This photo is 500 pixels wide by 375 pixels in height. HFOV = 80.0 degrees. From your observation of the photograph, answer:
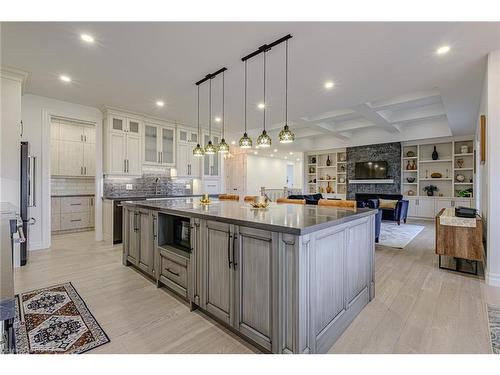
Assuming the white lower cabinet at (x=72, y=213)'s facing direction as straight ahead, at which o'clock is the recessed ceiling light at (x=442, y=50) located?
The recessed ceiling light is roughly at 11 o'clock from the white lower cabinet.

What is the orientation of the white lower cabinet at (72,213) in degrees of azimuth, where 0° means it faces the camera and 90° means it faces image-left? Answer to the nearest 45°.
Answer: approximately 0°

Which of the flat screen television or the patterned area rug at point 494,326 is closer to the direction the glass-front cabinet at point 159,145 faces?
the patterned area rug

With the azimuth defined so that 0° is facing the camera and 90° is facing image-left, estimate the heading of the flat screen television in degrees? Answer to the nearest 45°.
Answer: approximately 0°

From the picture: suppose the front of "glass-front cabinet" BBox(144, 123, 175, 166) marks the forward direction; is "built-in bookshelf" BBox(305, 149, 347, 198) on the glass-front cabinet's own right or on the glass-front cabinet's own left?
on the glass-front cabinet's own left

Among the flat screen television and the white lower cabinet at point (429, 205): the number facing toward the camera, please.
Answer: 2

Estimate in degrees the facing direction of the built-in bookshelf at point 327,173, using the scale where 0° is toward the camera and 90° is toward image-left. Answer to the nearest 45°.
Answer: approximately 45°

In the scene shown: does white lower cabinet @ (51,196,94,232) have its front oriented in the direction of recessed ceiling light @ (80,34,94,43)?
yes

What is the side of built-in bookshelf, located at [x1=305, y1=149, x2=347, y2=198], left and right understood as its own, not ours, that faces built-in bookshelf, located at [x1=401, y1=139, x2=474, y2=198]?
left

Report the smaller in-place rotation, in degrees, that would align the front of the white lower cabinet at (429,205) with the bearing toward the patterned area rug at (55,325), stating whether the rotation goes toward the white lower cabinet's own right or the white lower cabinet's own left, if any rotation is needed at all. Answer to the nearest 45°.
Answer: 0° — it already faces it
